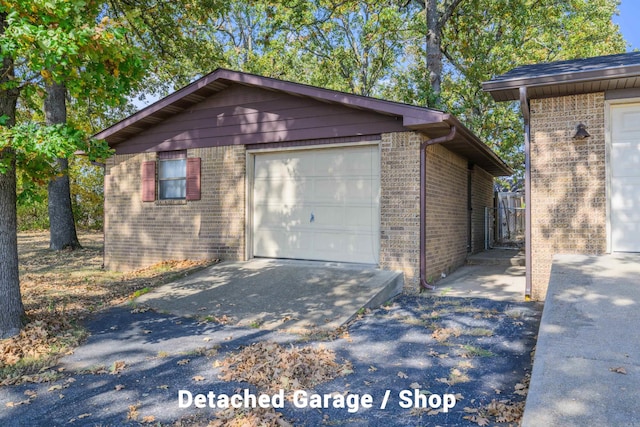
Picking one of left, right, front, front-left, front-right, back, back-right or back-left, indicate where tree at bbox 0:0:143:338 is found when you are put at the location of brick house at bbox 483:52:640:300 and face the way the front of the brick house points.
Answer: front-right

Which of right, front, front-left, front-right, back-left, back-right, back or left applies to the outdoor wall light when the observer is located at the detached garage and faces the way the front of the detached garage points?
left

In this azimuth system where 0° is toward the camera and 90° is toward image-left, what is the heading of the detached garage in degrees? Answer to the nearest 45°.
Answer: approximately 45°
